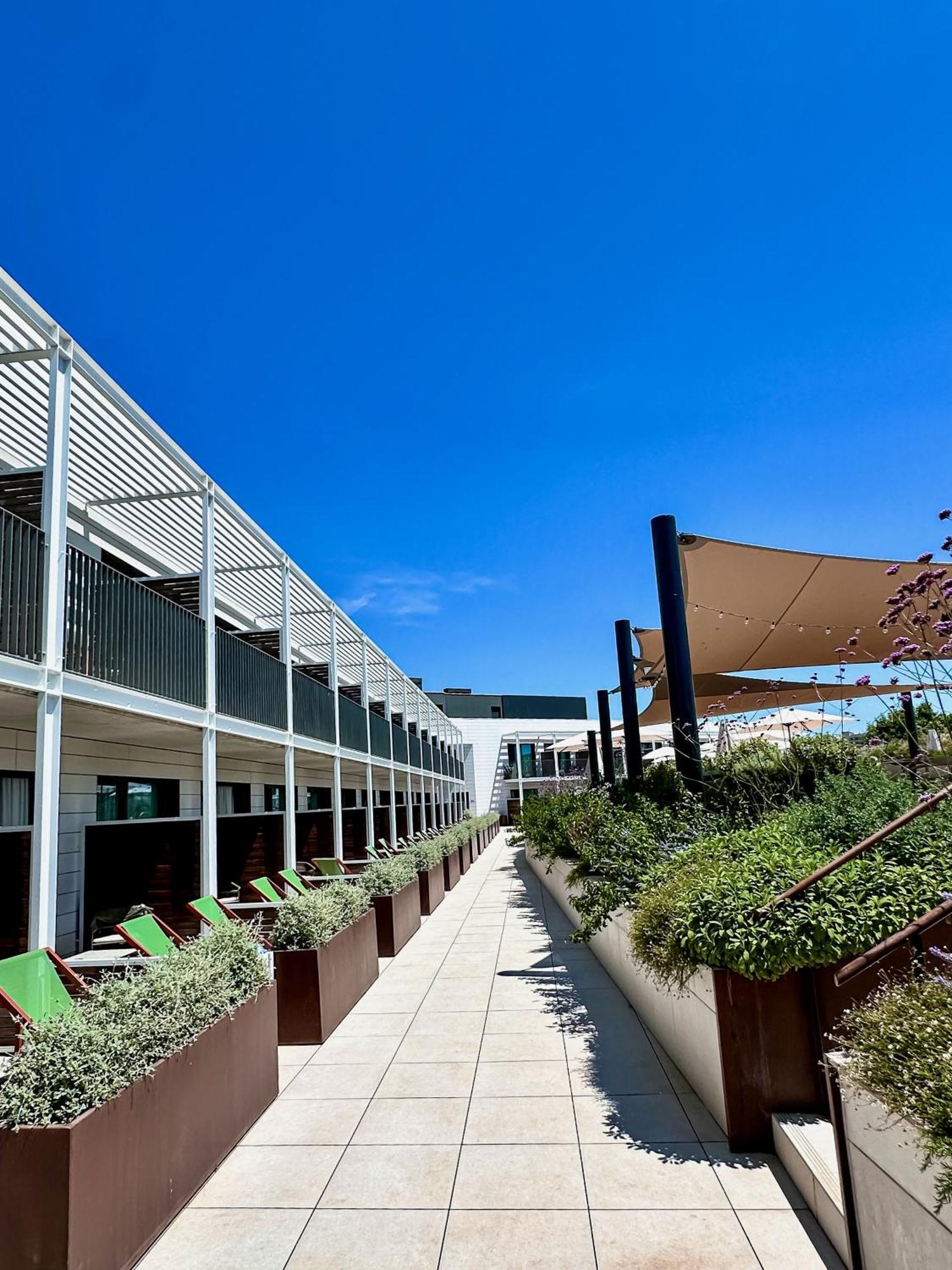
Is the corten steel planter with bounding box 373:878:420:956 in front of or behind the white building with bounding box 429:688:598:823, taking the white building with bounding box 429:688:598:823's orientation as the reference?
in front

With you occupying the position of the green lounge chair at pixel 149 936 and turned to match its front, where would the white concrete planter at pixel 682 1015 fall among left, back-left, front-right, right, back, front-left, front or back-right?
front

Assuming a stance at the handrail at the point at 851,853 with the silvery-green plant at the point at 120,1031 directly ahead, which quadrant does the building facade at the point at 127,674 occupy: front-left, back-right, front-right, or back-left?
front-right

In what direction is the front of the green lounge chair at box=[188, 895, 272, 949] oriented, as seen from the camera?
facing the viewer and to the right of the viewer

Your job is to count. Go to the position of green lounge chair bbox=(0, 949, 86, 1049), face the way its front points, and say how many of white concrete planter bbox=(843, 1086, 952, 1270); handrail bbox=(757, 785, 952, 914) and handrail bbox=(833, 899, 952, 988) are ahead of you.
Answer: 3

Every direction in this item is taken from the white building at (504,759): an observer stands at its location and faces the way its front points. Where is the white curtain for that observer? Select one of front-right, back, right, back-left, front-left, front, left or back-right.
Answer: front

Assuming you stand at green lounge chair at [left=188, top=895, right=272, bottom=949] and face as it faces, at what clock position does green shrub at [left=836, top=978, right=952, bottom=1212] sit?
The green shrub is roughly at 1 o'clock from the green lounge chair.

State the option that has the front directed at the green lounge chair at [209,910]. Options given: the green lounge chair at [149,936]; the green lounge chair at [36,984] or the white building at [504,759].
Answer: the white building

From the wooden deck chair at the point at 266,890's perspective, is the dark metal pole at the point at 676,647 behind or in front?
in front

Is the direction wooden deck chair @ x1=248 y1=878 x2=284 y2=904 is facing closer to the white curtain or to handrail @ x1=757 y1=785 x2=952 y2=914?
the handrail

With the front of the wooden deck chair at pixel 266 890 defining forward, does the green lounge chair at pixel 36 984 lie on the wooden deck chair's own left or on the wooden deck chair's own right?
on the wooden deck chair's own right

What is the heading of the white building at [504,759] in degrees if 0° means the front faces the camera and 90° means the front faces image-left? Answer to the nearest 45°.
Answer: approximately 0°

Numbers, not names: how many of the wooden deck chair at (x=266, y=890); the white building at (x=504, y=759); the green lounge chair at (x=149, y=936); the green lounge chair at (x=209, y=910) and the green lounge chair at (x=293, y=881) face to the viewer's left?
0

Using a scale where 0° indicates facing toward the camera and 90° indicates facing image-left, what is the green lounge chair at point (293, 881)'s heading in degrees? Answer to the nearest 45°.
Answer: approximately 315°

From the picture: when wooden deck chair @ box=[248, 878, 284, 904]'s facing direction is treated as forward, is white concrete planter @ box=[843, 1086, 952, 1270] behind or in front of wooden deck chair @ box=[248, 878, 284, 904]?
in front

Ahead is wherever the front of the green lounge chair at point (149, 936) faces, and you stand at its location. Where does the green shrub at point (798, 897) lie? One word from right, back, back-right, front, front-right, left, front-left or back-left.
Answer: front

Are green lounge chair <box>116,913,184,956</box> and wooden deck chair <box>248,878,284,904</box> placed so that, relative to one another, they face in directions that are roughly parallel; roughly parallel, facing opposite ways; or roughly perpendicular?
roughly parallel
